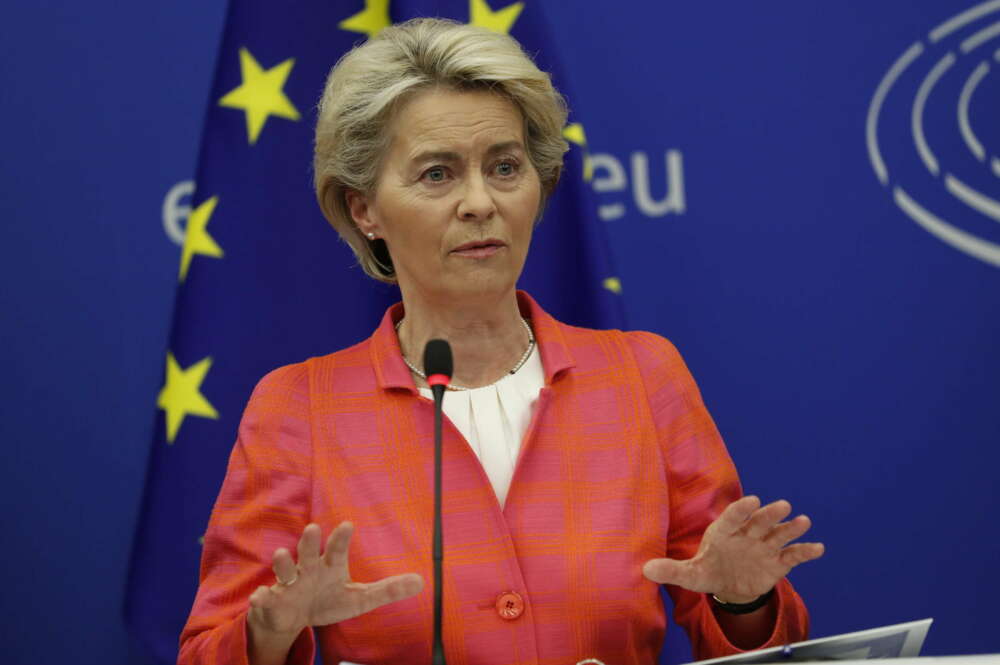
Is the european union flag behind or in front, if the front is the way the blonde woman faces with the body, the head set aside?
behind

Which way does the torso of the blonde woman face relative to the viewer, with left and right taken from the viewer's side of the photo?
facing the viewer
